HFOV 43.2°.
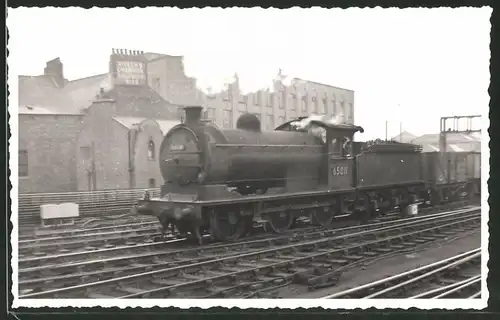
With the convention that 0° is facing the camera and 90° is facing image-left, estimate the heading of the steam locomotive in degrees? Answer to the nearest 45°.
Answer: approximately 45°

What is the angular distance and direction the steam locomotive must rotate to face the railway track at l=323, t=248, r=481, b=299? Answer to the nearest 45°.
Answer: approximately 90° to its left

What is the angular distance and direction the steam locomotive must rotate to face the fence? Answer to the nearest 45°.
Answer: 0° — it already faces it
